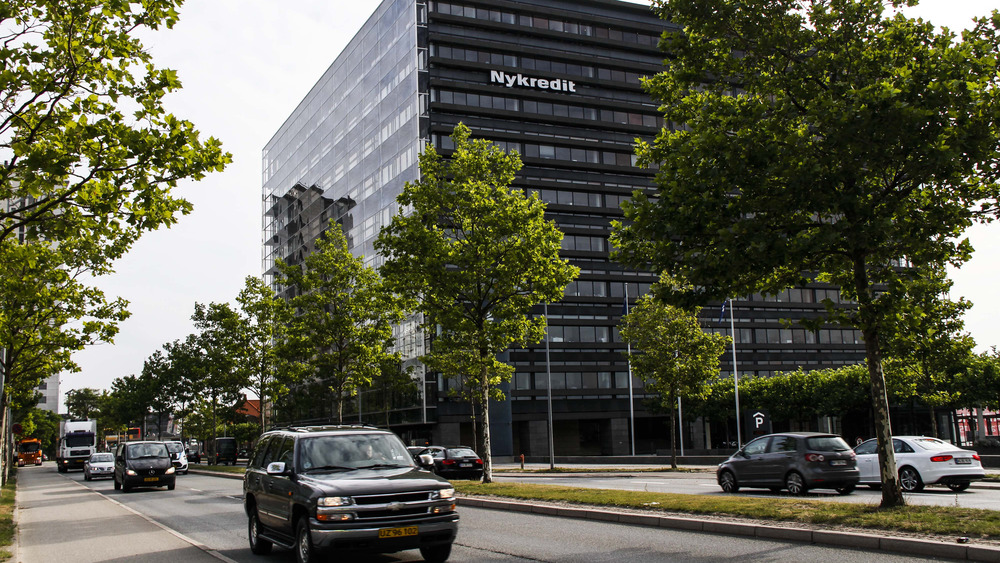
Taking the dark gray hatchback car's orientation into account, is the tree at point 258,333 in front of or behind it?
in front

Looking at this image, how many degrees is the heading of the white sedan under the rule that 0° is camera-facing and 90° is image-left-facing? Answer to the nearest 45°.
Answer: approximately 135°

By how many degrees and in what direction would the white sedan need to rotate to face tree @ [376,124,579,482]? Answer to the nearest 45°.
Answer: approximately 45° to its left

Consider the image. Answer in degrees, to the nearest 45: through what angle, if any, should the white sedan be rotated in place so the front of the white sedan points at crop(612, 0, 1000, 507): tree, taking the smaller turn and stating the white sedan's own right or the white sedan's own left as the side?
approximately 135° to the white sedan's own left

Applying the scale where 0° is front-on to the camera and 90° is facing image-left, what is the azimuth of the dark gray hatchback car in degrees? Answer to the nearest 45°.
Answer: approximately 135°

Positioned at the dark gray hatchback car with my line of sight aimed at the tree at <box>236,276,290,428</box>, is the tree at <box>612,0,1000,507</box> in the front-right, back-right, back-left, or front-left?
back-left

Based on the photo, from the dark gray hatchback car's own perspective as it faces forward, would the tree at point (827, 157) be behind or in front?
behind
